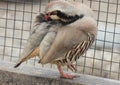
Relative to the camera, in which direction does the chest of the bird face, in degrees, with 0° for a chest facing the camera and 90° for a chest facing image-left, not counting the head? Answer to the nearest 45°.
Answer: approximately 270°
